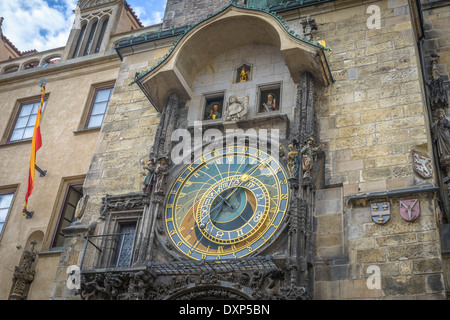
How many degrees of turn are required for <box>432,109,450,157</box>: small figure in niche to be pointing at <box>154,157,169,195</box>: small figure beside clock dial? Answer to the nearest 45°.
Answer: approximately 45° to its right

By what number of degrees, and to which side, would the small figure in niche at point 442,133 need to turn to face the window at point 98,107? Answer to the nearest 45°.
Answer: approximately 45° to its right

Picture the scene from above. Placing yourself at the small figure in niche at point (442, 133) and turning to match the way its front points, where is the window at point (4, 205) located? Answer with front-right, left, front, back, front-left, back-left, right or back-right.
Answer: front-right

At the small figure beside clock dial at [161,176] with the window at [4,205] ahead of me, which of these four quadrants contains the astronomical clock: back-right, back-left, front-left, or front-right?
back-right

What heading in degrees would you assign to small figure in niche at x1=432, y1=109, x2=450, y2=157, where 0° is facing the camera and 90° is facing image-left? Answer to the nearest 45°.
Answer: approximately 45°
